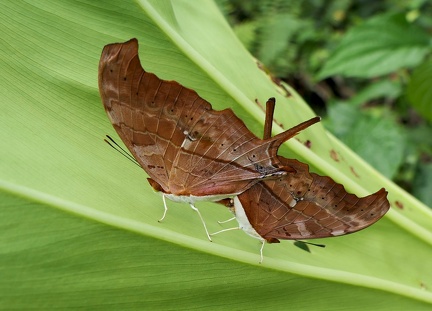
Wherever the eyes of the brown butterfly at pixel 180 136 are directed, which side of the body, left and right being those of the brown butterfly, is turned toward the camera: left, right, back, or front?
left

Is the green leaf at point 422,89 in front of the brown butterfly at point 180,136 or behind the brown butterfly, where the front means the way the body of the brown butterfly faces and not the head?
behind
